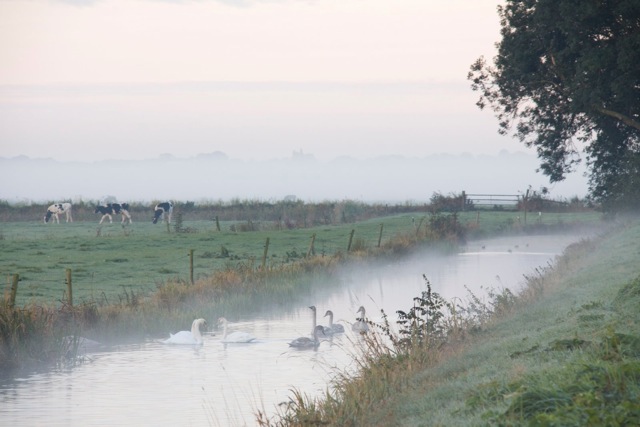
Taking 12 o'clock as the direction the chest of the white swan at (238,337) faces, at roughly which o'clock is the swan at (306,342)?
The swan is roughly at 7 o'clock from the white swan.

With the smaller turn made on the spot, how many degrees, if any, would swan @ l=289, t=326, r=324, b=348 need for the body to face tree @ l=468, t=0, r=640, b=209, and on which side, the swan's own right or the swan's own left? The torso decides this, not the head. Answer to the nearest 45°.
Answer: approximately 45° to the swan's own left

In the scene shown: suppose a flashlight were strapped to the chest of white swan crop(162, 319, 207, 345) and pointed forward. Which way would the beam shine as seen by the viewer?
to the viewer's right

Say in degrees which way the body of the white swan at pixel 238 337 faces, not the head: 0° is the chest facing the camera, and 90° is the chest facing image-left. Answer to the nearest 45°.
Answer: approximately 90°

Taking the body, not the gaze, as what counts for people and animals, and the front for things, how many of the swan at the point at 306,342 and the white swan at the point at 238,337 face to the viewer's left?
1

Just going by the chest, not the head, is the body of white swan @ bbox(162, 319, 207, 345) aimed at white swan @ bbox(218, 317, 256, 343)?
yes

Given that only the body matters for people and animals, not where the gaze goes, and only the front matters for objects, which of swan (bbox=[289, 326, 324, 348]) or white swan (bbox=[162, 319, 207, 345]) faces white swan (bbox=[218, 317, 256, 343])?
white swan (bbox=[162, 319, 207, 345])

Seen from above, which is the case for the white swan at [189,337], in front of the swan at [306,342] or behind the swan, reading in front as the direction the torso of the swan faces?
behind

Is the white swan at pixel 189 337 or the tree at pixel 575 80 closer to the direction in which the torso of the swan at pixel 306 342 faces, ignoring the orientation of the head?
the tree

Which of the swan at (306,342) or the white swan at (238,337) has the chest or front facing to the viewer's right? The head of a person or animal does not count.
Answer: the swan

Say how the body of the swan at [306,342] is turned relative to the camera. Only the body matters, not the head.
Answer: to the viewer's right

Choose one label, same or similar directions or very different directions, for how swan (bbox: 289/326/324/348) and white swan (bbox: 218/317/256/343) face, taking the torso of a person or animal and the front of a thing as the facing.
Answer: very different directions

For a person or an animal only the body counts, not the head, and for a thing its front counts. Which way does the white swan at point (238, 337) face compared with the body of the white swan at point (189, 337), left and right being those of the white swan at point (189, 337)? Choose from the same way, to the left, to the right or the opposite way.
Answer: the opposite way
